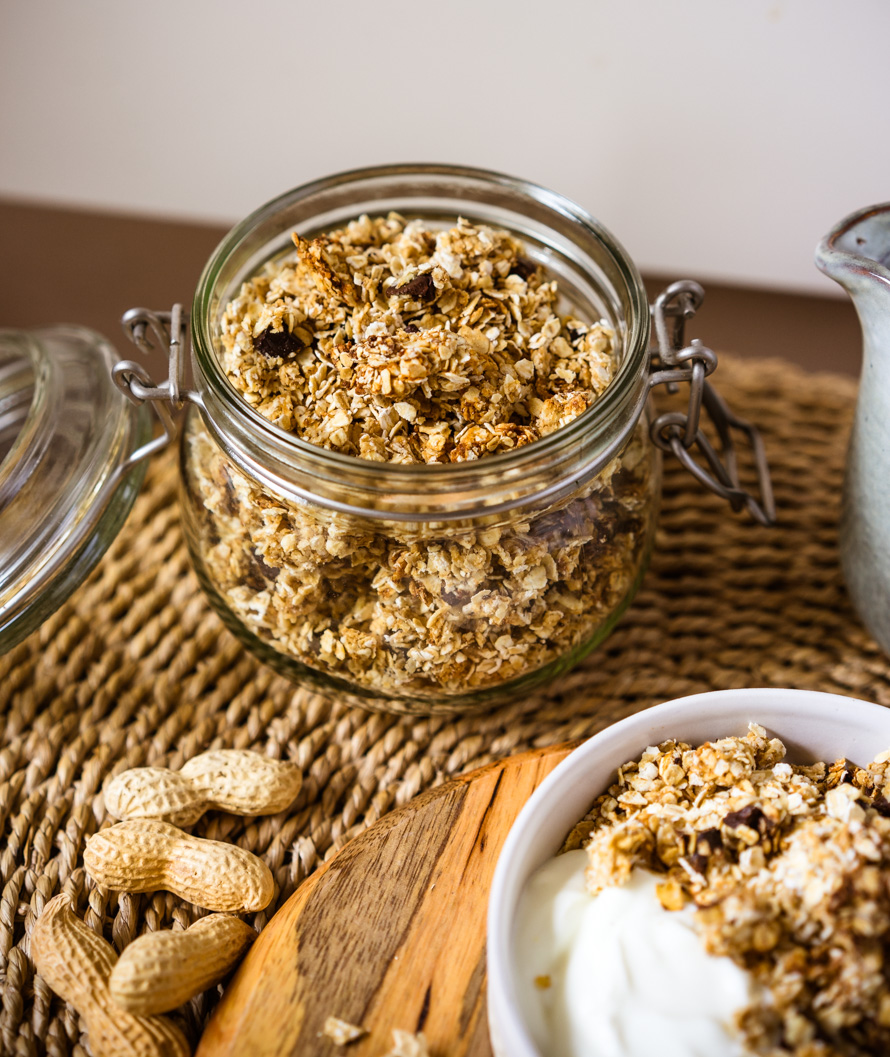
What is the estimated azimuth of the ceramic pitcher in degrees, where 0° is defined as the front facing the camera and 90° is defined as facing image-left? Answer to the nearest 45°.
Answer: approximately 90°
